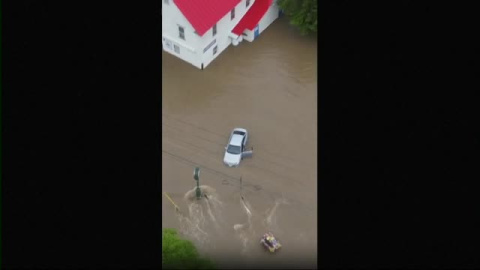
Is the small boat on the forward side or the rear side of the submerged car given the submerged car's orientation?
on the forward side

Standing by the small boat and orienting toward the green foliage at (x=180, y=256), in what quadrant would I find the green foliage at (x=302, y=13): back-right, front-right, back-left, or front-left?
back-right

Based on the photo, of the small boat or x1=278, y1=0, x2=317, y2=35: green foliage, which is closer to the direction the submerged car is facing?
the small boat

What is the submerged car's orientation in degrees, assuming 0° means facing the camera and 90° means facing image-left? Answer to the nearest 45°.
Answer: approximately 0°
